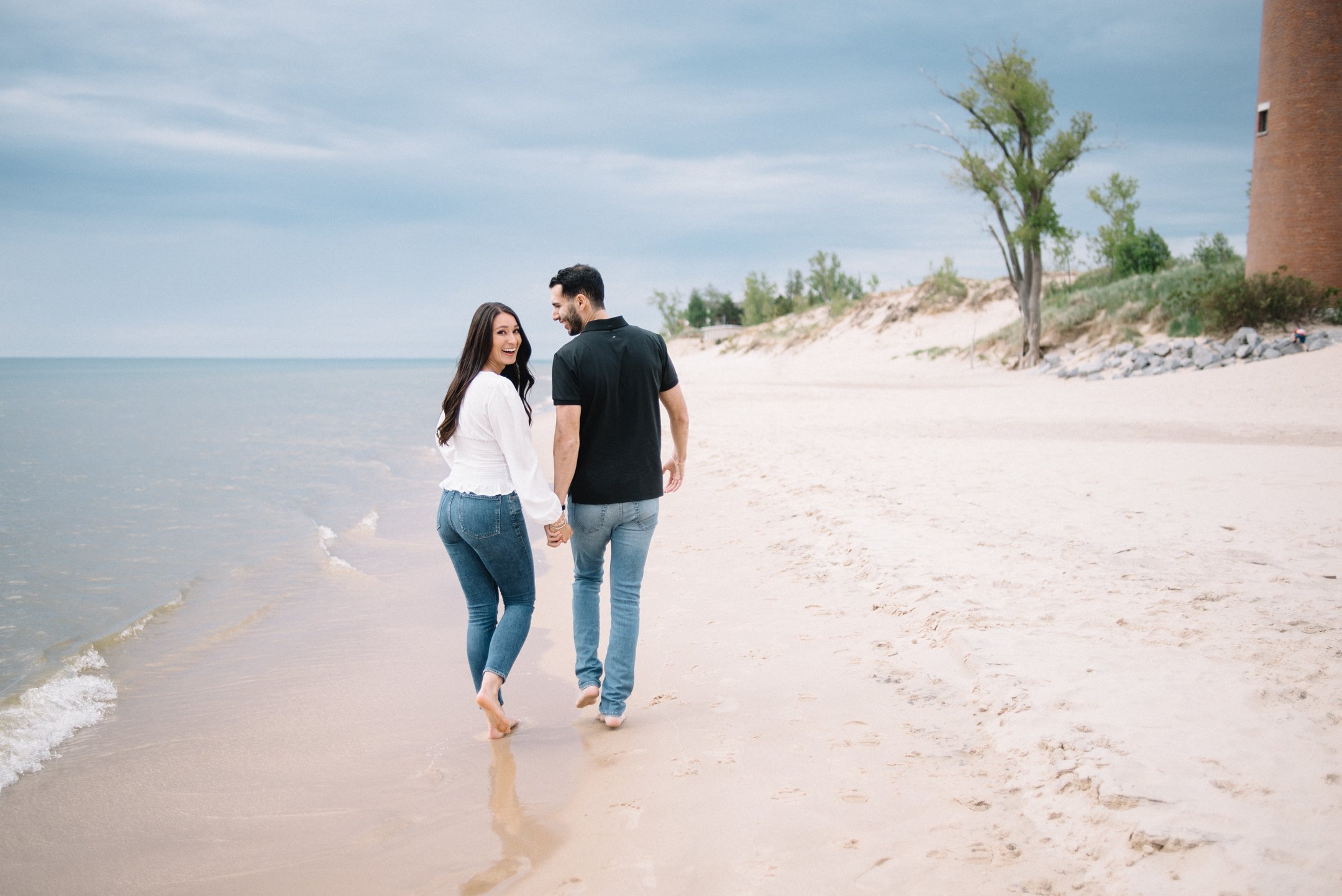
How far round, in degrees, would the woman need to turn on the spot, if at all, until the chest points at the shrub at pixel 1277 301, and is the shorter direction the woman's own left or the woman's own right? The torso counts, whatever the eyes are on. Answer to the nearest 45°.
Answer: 0° — they already face it

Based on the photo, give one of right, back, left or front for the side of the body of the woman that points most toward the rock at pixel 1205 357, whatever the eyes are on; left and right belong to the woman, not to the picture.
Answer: front

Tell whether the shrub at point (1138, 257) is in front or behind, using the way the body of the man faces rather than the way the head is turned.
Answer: in front

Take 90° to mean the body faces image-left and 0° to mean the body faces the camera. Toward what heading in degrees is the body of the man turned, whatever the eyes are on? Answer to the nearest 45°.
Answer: approximately 180°

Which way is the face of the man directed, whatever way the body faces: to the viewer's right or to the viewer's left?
to the viewer's left

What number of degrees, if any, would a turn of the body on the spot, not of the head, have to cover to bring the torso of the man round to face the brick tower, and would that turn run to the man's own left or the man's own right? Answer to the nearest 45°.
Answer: approximately 45° to the man's own right

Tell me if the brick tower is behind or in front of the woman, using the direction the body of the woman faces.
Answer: in front

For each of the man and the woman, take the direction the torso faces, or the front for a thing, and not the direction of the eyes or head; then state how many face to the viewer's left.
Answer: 0

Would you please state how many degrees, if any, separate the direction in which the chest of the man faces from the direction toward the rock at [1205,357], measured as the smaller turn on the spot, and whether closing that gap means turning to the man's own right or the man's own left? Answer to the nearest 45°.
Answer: approximately 45° to the man's own right

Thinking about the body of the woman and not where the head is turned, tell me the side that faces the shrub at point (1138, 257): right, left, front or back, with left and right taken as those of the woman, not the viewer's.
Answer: front

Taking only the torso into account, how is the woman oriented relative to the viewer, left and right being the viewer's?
facing away from the viewer and to the right of the viewer
